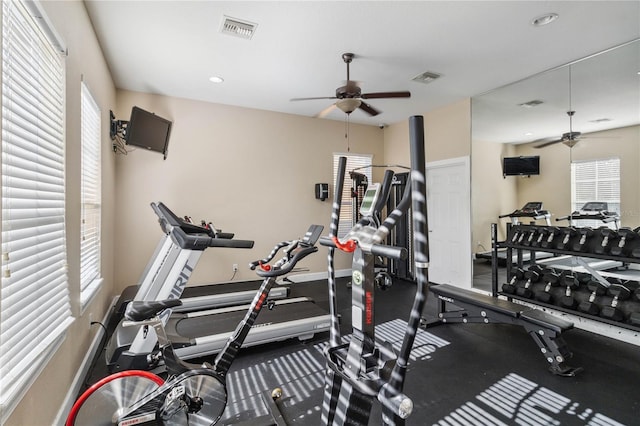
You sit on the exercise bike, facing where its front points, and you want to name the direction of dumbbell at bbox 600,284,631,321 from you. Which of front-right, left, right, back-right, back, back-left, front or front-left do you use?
front

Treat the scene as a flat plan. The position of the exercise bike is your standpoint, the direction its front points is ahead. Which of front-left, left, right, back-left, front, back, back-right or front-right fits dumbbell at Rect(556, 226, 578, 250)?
front

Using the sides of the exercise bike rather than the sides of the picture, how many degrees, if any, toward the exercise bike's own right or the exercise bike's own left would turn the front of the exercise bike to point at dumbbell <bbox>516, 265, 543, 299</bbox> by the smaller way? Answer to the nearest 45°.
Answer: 0° — it already faces it

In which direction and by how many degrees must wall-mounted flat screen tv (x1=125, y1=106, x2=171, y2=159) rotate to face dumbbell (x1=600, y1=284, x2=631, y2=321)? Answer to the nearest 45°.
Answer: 0° — it already faces it

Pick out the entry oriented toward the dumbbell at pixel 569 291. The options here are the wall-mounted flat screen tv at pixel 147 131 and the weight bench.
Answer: the wall-mounted flat screen tv

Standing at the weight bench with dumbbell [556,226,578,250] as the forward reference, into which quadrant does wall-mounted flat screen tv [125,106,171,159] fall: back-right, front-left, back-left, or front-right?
back-left

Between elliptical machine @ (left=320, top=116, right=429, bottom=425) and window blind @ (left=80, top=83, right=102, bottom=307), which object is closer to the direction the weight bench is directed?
the elliptical machine

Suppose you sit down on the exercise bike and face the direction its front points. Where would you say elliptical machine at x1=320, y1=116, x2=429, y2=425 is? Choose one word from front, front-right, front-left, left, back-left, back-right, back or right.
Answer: front-right

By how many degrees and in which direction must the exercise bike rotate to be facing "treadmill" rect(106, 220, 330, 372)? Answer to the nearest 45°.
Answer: approximately 90° to its left

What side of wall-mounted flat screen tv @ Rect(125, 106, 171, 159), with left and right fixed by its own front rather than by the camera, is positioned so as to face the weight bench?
front

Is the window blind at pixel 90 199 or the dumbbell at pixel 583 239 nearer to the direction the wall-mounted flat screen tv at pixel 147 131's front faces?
the dumbbell

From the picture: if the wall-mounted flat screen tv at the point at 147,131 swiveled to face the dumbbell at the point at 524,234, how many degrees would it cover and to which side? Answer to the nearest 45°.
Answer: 0° — it already faces it

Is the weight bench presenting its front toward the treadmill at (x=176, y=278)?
no

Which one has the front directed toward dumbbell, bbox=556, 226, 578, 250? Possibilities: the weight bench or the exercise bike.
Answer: the exercise bike

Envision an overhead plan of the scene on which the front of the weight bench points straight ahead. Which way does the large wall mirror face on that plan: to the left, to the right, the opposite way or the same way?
to the right

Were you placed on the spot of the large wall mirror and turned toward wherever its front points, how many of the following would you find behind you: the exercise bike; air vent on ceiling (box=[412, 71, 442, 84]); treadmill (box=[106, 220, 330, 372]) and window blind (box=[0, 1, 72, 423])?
0

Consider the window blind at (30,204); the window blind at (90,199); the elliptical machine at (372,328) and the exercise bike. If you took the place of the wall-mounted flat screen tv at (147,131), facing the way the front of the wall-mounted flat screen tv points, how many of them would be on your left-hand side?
0

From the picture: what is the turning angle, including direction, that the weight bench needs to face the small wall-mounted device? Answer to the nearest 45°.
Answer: approximately 180°

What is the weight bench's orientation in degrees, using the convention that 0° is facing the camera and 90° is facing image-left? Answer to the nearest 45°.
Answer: approximately 315°

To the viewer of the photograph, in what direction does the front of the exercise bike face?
facing to the right of the viewer
